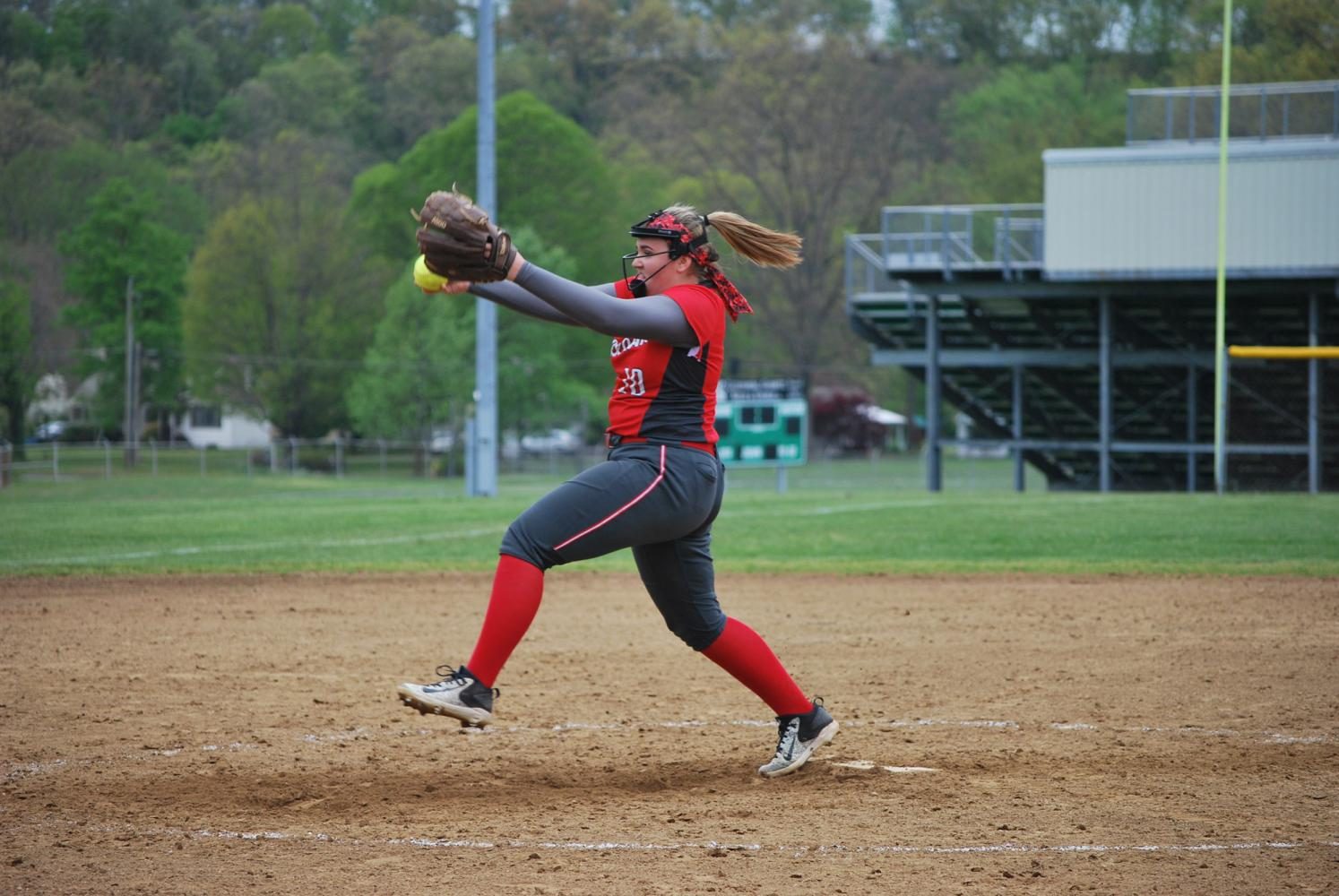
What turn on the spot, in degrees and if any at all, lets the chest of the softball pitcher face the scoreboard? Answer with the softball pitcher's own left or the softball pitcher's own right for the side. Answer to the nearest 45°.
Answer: approximately 90° to the softball pitcher's own right

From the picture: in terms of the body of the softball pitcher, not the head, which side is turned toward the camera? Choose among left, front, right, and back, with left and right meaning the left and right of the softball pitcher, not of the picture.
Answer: left

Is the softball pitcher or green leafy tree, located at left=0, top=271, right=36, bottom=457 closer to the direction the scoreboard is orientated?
the softball pitcher

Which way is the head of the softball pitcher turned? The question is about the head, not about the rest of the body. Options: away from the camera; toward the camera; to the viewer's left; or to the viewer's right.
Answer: to the viewer's left

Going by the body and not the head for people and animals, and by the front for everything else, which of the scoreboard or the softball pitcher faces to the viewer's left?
the softball pitcher

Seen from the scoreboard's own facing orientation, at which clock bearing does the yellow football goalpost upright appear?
The yellow football goalpost upright is roughly at 10 o'clock from the scoreboard.

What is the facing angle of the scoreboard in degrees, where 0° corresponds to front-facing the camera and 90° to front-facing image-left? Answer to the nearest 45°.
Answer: approximately 0°

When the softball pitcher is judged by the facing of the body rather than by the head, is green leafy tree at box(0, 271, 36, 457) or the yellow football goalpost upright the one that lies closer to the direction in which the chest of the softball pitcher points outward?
the green leafy tree

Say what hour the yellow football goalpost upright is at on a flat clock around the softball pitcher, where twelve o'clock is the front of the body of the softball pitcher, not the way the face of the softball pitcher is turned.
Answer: The yellow football goalpost upright is roughly at 4 o'clock from the softball pitcher.

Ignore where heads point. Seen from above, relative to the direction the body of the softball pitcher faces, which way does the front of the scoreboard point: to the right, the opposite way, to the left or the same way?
to the left
